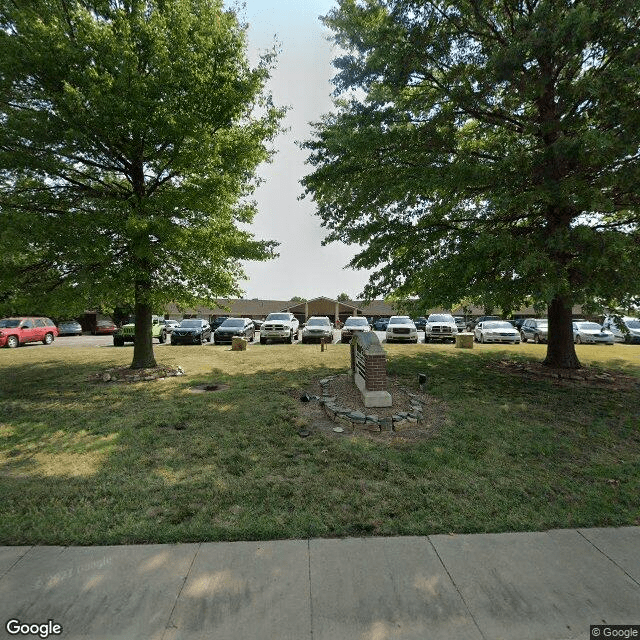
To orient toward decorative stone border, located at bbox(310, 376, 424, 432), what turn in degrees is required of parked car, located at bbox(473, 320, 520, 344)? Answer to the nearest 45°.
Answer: approximately 45° to its right

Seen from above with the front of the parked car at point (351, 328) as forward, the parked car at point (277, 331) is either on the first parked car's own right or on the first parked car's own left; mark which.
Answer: on the first parked car's own right

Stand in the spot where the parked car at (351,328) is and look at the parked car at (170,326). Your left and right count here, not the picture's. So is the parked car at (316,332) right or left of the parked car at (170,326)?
left

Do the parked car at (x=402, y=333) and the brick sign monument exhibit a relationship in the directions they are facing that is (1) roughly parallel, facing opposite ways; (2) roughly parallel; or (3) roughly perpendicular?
roughly perpendicular

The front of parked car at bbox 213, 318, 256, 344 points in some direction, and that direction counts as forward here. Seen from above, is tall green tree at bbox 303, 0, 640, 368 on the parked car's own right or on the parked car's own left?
on the parked car's own left

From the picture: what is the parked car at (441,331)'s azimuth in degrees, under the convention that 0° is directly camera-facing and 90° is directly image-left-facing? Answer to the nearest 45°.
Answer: approximately 0°
